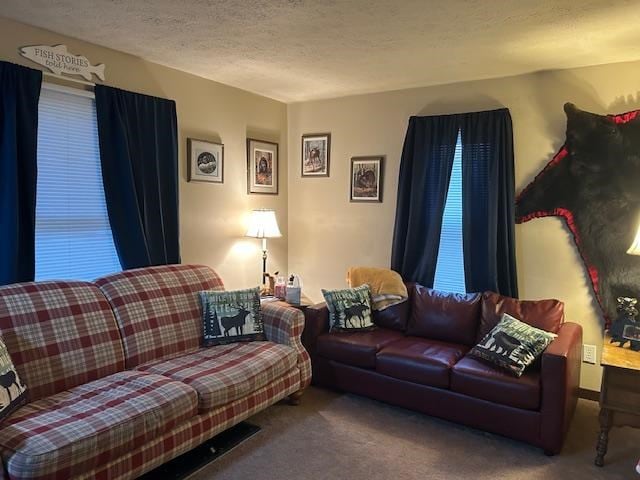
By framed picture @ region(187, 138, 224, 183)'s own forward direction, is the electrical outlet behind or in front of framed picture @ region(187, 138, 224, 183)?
in front

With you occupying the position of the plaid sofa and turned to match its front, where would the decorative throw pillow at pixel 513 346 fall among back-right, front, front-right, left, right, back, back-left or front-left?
front-left

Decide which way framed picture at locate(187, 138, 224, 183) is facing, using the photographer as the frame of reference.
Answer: facing the viewer and to the right of the viewer

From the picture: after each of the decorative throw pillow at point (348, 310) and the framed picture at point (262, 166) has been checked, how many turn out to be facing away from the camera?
0

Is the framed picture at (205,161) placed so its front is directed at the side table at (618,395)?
yes

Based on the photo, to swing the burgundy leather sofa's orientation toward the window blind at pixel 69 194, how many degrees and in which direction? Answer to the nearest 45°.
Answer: approximately 45° to its right

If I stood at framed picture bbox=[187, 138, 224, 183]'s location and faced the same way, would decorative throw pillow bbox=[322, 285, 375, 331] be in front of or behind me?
in front

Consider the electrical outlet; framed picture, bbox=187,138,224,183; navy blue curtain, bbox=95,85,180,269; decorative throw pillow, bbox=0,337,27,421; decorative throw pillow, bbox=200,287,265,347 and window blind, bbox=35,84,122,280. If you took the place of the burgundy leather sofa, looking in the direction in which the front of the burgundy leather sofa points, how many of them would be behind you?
1

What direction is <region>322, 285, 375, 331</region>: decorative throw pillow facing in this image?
toward the camera

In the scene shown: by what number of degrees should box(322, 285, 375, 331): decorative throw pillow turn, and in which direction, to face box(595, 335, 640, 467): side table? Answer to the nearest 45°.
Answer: approximately 45° to its left

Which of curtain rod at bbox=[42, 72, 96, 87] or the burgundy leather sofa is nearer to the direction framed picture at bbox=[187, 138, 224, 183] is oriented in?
the burgundy leather sofa

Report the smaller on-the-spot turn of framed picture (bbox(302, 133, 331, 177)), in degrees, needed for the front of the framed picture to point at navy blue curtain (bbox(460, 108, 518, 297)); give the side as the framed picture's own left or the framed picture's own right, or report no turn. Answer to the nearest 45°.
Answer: approximately 90° to the framed picture's own left

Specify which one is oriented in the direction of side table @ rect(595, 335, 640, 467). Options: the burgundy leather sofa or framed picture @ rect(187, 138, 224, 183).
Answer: the framed picture

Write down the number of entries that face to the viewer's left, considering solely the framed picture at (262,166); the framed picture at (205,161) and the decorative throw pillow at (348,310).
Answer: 0

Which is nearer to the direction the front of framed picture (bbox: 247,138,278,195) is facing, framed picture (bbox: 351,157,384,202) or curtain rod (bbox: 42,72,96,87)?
the framed picture
